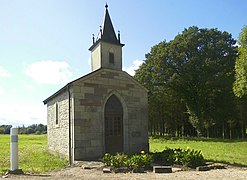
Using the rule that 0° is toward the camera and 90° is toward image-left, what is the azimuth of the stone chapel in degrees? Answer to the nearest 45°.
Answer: approximately 315°

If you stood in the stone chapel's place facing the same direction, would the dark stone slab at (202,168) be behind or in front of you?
in front

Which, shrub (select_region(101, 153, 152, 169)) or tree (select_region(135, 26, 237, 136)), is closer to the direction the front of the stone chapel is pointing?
the shrub

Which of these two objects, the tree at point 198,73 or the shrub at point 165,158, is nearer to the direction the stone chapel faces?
the shrub

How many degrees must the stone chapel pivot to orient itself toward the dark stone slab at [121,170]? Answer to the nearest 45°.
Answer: approximately 45° to its right

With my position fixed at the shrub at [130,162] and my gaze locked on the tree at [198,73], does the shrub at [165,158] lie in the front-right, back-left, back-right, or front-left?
front-right

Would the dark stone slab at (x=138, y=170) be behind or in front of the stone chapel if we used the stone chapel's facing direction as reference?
in front

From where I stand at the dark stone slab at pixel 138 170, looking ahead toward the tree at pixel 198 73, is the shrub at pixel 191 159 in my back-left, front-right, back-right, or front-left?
front-right

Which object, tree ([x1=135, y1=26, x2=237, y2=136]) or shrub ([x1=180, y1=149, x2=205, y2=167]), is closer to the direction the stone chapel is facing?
the shrub
